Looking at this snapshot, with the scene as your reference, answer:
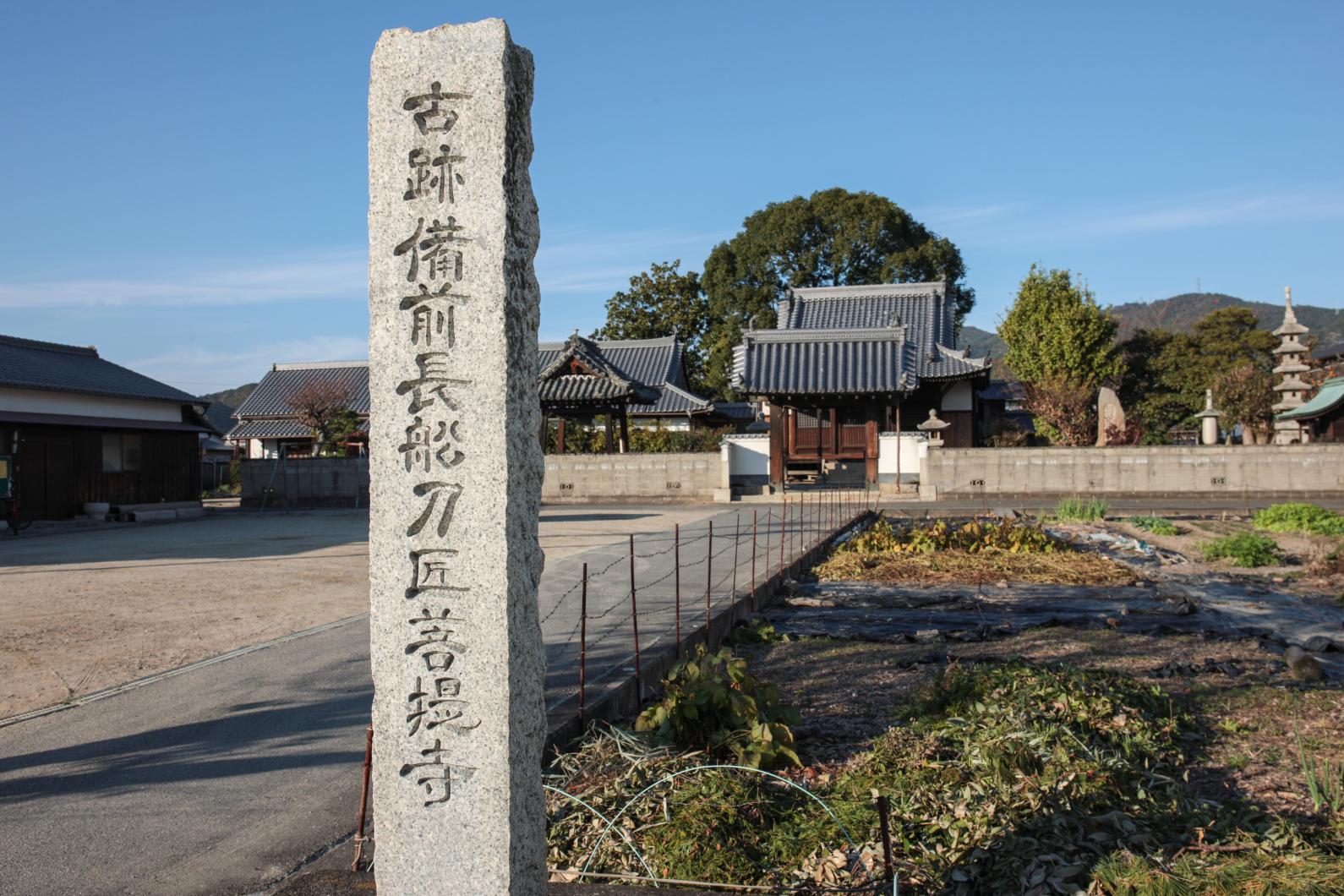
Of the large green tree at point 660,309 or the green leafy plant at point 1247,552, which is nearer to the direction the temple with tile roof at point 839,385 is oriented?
the green leafy plant

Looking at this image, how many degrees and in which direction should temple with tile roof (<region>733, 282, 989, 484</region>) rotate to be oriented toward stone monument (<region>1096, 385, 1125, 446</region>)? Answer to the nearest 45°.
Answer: approximately 90° to its left

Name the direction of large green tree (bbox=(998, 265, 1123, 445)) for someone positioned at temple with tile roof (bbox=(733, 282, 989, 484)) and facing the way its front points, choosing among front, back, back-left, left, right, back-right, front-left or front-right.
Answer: back-left

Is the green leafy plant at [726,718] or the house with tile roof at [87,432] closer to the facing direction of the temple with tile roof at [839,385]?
the green leafy plant

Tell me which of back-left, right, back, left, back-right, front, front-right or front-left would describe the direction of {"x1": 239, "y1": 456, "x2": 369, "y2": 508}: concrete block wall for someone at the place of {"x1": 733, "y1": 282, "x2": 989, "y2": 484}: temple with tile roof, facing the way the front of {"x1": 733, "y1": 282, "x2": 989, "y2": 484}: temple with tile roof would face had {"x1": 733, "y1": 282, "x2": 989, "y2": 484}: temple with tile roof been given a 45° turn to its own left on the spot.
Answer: back-right

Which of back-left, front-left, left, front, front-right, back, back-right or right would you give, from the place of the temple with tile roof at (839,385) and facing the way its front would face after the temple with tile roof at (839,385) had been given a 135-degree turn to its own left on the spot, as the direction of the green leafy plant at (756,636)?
back-right

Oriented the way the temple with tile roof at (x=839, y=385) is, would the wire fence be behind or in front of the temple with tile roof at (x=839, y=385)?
in front

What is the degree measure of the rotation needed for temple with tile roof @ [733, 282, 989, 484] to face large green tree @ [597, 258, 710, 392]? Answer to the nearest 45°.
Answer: approximately 135° to its right

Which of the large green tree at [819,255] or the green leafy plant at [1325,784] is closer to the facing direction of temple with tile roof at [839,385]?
the green leafy plant

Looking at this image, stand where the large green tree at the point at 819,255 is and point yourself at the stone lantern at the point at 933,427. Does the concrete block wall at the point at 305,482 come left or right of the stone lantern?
right

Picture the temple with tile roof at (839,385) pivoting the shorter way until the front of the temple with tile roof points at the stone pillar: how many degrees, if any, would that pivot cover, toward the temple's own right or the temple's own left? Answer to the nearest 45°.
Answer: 0° — it already faces it

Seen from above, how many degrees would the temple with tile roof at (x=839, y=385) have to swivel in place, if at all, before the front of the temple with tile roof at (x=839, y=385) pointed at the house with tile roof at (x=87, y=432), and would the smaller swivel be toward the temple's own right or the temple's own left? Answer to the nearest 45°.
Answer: approximately 45° to the temple's own right

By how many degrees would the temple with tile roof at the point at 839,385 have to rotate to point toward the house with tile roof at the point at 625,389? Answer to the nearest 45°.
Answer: approximately 135° to its right

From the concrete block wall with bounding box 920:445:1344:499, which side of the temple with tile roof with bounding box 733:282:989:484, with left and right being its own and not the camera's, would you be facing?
left

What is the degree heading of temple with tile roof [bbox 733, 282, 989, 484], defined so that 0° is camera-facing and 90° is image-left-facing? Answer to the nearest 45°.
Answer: approximately 0°

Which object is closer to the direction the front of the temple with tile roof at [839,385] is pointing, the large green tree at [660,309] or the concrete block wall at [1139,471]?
the concrete block wall

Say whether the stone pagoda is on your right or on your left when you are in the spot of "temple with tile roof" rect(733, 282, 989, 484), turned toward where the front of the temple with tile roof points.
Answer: on your left

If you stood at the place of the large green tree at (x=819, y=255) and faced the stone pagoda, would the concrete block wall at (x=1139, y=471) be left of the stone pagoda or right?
right
